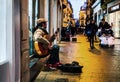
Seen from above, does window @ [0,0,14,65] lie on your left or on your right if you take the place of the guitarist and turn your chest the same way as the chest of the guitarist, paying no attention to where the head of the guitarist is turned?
on your right

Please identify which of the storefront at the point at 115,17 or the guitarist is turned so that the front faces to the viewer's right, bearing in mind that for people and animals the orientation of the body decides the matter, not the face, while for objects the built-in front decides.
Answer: the guitarist

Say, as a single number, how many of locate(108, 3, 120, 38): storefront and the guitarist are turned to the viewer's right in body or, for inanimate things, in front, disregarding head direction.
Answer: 1

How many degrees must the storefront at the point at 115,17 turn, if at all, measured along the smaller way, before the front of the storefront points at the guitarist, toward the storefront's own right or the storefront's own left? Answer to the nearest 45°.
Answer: approximately 45° to the storefront's own left

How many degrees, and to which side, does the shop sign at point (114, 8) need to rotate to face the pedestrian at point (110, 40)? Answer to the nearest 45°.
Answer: approximately 45° to its left

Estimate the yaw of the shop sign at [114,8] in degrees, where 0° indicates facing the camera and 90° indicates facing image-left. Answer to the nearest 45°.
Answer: approximately 45°

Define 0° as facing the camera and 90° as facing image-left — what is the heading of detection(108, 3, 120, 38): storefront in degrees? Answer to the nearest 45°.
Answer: approximately 45°

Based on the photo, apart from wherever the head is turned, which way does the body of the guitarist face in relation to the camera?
to the viewer's right
